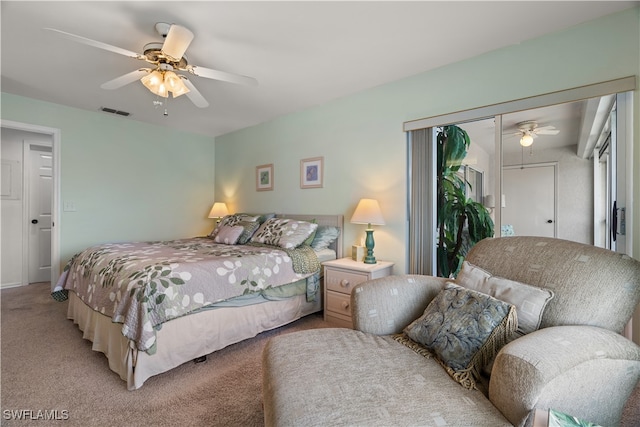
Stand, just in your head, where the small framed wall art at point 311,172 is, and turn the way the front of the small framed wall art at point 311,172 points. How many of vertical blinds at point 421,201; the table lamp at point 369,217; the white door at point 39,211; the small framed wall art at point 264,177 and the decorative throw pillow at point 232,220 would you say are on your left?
2

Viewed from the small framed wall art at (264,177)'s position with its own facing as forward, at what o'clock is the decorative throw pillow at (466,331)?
The decorative throw pillow is roughly at 10 o'clock from the small framed wall art.

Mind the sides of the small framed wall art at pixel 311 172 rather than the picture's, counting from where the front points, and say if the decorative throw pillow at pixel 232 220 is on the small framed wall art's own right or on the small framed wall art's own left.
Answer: on the small framed wall art's own right

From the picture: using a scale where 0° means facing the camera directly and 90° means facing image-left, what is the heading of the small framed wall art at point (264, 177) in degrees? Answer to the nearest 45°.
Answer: approximately 45°

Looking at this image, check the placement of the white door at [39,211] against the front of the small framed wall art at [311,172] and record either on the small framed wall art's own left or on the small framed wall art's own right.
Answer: on the small framed wall art's own right

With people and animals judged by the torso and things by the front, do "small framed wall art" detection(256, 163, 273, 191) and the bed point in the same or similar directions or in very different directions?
same or similar directions

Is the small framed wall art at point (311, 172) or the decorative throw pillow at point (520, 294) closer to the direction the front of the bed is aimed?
the decorative throw pillow

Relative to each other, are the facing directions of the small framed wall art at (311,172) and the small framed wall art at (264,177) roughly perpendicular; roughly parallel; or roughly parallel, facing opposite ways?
roughly parallel

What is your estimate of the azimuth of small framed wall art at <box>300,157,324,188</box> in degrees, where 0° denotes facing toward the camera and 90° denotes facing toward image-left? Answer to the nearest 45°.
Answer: approximately 45°

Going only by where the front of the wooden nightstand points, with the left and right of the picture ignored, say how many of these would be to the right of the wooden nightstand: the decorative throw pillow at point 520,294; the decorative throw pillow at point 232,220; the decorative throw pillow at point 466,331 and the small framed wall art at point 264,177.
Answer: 2

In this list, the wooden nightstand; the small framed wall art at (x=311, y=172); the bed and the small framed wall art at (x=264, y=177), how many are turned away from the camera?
0

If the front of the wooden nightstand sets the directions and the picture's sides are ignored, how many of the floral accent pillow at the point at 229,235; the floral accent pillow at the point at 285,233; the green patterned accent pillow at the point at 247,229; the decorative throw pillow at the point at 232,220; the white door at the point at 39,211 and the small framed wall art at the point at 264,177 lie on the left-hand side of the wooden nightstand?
0

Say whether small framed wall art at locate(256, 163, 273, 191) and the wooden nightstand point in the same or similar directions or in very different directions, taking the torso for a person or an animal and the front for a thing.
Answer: same or similar directions

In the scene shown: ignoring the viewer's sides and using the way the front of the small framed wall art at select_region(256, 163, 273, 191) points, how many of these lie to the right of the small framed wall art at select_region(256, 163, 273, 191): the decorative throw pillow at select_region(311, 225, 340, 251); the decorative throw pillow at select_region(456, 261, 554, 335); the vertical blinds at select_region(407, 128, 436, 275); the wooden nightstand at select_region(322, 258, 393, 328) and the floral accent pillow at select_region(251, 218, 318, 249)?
0

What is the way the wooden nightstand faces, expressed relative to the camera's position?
facing the viewer and to the left of the viewer

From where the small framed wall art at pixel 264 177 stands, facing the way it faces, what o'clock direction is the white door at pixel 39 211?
The white door is roughly at 2 o'clock from the small framed wall art.

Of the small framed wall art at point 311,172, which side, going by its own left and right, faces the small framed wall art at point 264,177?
right

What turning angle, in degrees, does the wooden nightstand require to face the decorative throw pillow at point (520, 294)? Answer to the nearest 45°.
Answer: approximately 90° to its left

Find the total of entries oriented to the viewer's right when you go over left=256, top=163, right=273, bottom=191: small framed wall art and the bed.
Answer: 0

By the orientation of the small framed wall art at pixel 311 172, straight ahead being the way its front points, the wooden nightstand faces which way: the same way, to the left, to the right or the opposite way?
the same way

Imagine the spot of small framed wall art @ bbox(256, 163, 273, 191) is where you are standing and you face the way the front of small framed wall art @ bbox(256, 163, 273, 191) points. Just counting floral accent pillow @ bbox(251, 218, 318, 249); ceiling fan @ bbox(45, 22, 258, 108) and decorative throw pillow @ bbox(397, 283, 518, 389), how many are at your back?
0
